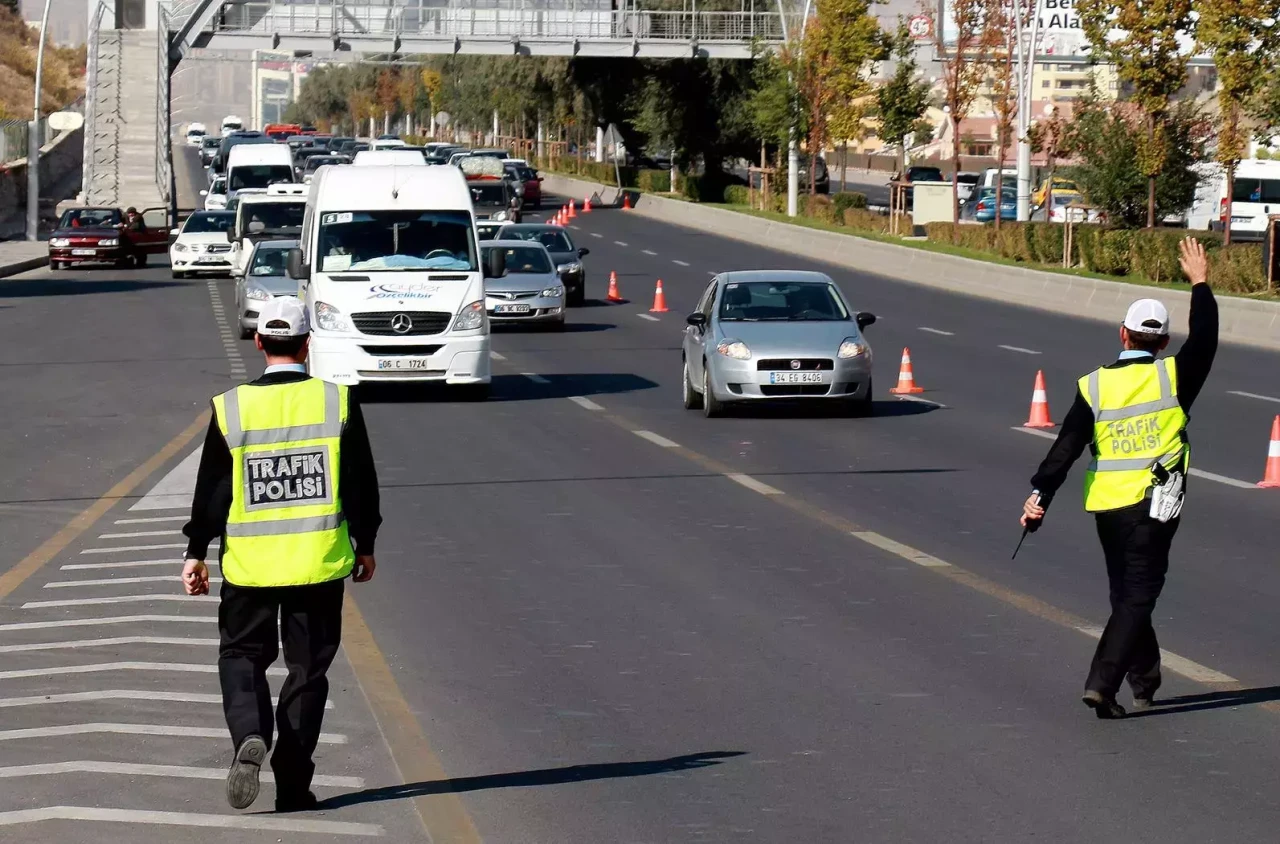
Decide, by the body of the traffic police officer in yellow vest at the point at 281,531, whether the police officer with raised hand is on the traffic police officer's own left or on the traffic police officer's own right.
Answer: on the traffic police officer's own right

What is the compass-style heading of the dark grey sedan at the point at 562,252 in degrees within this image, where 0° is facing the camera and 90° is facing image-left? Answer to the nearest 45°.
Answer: approximately 0°

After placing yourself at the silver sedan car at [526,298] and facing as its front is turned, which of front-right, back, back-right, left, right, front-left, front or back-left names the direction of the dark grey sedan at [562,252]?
back

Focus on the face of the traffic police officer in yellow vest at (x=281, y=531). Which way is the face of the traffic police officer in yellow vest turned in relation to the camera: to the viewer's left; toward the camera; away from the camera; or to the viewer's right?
away from the camera

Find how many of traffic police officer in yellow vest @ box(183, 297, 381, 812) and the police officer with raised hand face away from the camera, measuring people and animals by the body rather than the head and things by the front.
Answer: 2

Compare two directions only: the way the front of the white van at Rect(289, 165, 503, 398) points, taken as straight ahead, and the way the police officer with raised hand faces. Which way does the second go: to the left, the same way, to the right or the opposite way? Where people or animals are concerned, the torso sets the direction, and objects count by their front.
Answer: the opposite way

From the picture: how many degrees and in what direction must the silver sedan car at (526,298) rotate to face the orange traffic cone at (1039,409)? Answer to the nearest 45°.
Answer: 0° — it already faces it

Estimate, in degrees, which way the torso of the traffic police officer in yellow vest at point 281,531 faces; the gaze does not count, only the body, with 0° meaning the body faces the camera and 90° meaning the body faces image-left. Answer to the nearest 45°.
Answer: approximately 180°

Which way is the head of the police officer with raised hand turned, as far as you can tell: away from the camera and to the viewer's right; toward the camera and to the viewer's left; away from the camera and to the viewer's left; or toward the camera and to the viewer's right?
away from the camera and to the viewer's left

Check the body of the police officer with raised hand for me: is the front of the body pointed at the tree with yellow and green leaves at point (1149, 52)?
yes
